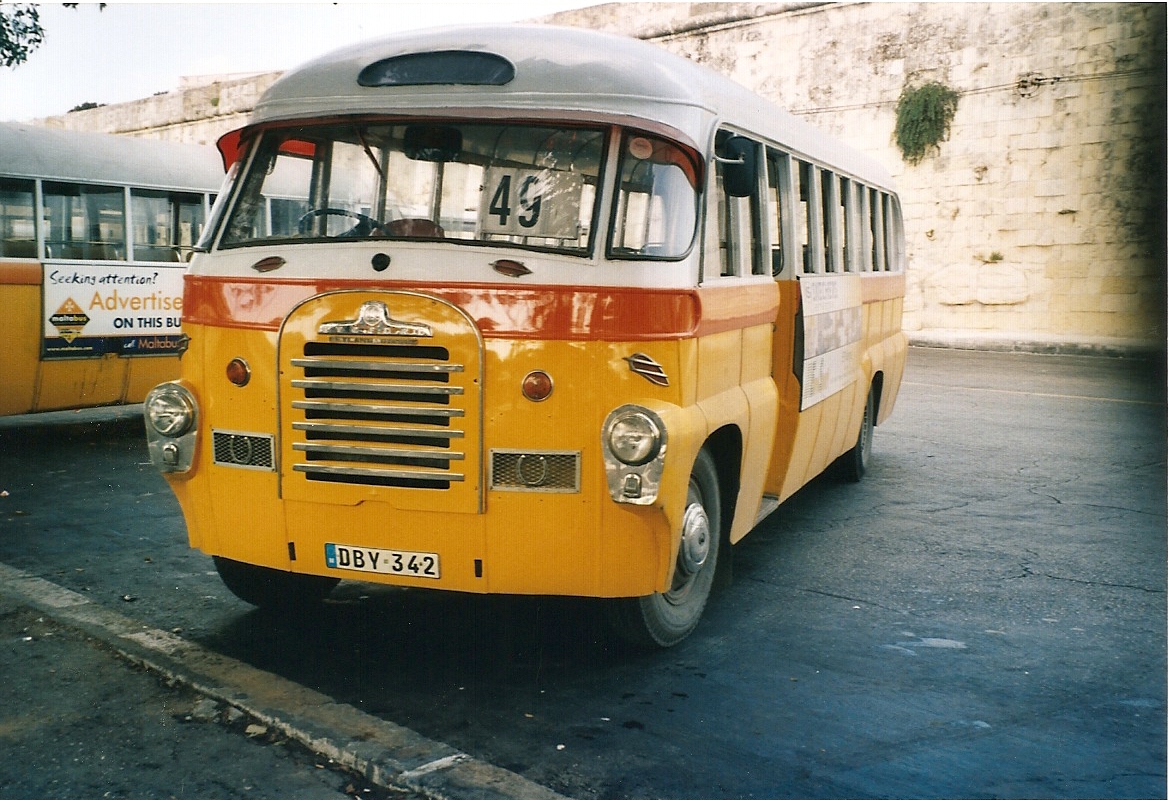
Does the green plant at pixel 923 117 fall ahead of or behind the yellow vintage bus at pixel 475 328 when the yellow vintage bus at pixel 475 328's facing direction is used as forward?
behind

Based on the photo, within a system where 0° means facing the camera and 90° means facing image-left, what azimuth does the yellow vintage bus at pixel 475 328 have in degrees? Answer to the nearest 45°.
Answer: approximately 45°

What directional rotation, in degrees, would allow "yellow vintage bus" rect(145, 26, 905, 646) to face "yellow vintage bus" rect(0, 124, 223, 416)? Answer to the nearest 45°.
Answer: approximately 90° to its right
